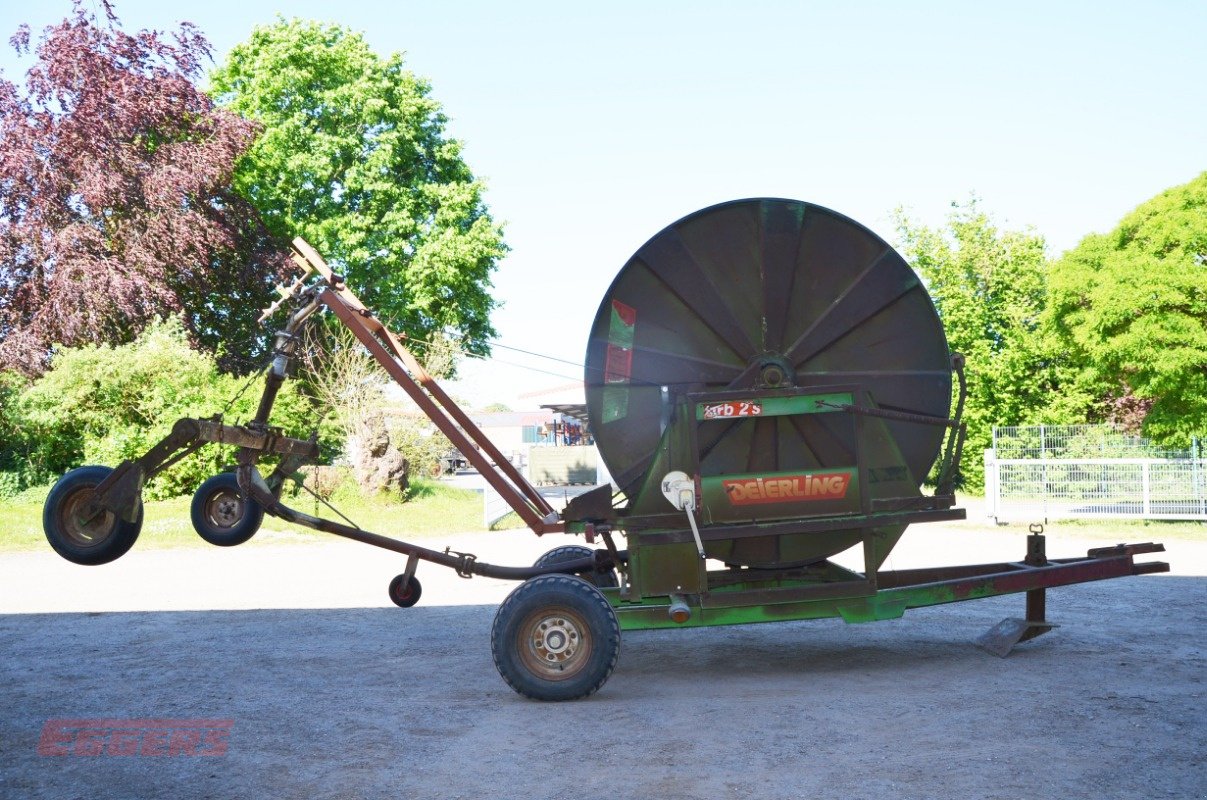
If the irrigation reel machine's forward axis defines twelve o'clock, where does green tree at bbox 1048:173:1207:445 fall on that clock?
The green tree is roughly at 10 o'clock from the irrigation reel machine.

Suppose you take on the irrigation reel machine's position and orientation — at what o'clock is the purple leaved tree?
The purple leaved tree is roughly at 8 o'clock from the irrigation reel machine.

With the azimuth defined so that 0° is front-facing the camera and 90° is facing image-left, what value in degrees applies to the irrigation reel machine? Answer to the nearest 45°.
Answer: approximately 270°

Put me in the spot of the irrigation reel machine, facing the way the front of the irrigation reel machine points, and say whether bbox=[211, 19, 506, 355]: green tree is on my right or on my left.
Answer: on my left

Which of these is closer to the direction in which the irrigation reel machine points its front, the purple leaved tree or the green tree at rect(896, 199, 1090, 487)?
the green tree

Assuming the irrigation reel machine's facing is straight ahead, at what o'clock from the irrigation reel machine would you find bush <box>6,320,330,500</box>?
The bush is roughly at 8 o'clock from the irrigation reel machine.

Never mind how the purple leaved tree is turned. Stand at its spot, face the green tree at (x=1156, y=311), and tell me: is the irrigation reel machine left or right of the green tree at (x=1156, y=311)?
right
